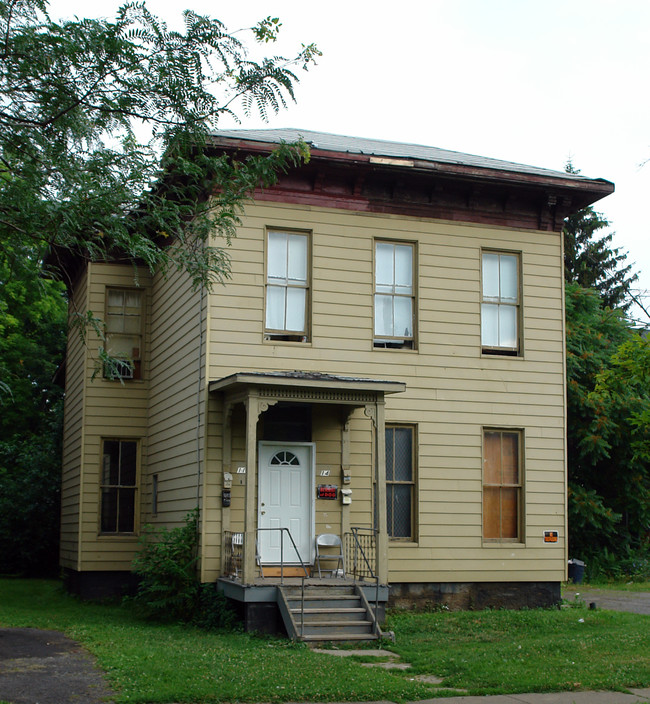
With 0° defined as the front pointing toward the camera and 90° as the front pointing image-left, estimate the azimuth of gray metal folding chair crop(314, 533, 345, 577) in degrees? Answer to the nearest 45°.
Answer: approximately 0°

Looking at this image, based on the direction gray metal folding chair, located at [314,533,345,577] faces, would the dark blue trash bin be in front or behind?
behind

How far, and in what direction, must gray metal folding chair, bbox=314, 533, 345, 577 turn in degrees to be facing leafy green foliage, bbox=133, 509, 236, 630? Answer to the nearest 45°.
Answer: approximately 90° to its right

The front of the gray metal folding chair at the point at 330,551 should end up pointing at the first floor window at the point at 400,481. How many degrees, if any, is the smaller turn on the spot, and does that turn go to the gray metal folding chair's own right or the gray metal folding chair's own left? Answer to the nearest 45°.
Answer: approximately 135° to the gray metal folding chair's own left

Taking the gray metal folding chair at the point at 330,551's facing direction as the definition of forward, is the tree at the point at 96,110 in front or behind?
in front
